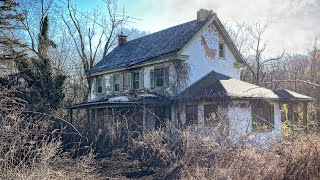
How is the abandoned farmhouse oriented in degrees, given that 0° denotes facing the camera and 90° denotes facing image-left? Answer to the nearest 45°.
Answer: approximately 45°

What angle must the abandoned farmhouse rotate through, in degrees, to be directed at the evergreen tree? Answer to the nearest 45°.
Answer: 0° — it already faces it
